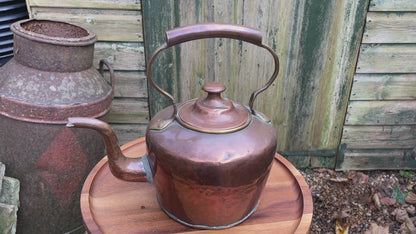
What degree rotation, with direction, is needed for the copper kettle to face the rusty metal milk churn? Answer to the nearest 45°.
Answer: approximately 45° to its right

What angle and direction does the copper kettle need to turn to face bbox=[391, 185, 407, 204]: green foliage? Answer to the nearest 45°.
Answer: approximately 135° to its right

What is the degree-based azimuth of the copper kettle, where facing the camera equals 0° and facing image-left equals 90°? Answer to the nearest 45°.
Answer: approximately 90°

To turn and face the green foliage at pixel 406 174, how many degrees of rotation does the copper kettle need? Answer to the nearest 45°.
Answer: approximately 135° to its right

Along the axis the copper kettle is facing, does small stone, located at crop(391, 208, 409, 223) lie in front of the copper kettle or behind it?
behind
